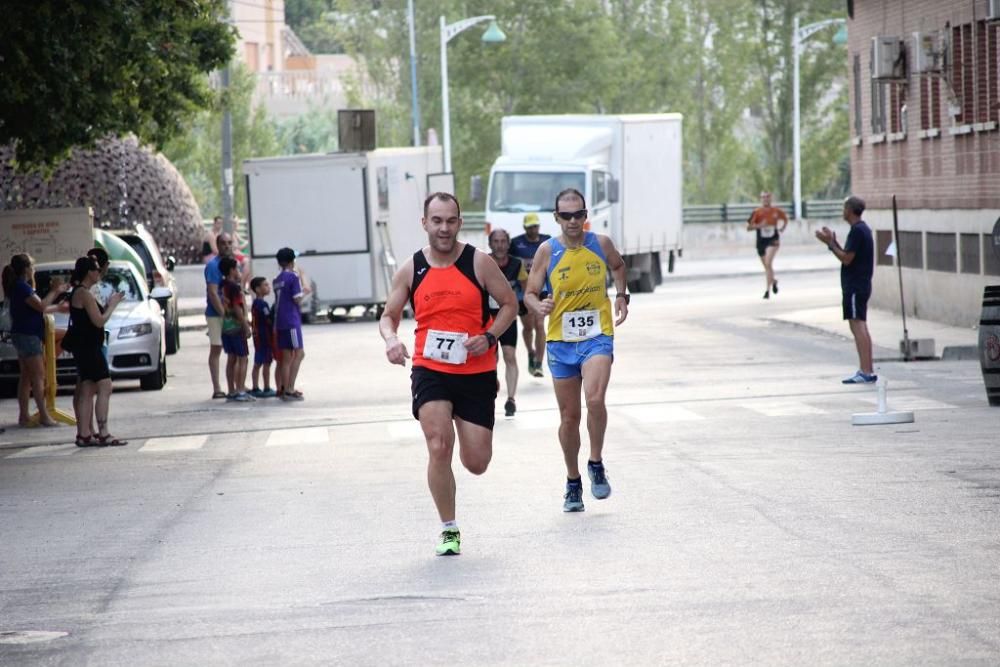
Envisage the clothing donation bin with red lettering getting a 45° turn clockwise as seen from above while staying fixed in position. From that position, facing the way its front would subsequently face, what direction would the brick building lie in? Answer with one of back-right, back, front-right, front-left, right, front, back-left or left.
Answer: back-left

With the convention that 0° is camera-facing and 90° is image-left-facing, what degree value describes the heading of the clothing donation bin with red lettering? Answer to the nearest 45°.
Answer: approximately 0°

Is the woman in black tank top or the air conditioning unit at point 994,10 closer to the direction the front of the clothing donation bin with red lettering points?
the woman in black tank top

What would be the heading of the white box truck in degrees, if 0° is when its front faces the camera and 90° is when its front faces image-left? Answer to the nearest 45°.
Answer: approximately 45°

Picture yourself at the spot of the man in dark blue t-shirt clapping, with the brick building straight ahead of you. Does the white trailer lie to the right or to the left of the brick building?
left

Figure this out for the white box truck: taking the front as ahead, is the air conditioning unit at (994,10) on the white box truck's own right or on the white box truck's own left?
on the white box truck's own left

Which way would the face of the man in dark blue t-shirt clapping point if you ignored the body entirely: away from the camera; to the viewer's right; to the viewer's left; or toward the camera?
to the viewer's left

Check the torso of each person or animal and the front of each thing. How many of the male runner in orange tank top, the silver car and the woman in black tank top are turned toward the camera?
2

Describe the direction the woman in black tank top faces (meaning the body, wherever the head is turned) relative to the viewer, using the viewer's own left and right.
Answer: facing to the right of the viewer

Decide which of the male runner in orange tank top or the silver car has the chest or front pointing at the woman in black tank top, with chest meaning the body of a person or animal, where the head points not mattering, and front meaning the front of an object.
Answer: the silver car
